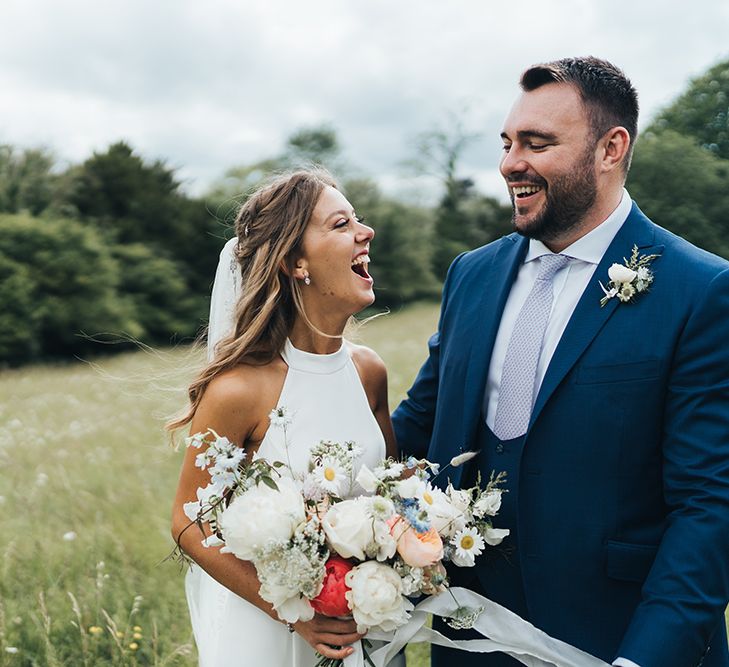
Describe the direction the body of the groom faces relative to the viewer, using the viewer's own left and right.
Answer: facing the viewer and to the left of the viewer

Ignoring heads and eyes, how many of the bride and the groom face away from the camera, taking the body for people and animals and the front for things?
0

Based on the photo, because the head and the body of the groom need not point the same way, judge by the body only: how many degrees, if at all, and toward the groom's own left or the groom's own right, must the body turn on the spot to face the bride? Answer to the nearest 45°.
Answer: approximately 45° to the groom's own right

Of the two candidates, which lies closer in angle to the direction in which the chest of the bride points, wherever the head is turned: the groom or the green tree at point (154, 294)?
the groom

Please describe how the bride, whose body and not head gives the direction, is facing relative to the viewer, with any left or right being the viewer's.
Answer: facing the viewer and to the right of the viewer

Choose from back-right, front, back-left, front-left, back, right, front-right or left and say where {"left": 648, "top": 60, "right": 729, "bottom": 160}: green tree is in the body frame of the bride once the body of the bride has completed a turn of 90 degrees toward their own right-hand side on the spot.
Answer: back

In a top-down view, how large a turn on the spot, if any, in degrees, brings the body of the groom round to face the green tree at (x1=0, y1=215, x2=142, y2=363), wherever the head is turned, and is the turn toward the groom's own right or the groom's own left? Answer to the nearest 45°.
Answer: approximately 90° to the groom's own right

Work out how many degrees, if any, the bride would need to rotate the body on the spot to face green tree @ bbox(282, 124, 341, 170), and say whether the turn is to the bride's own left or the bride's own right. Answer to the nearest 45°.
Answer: approximately 135° to the bride's own left

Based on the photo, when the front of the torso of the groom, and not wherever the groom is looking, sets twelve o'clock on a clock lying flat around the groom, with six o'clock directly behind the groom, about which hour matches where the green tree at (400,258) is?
The green tree is roughly at 4 o'clock from the groom.
